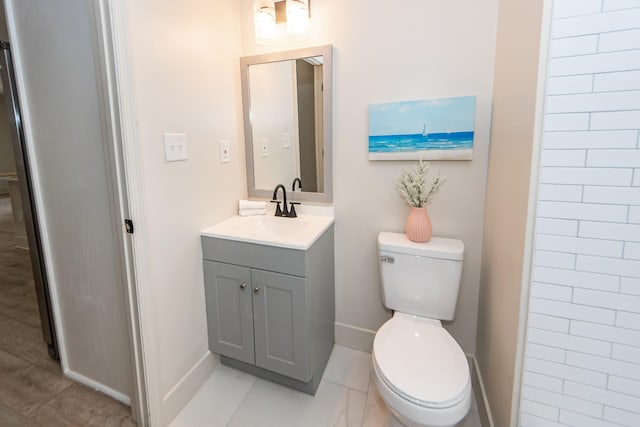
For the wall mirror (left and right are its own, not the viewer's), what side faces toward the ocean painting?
left

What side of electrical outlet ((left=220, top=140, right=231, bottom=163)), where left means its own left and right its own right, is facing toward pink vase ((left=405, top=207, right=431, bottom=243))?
front

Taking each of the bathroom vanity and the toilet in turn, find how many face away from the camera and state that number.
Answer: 0

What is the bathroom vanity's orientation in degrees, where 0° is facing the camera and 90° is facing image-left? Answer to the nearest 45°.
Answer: approximately 45°

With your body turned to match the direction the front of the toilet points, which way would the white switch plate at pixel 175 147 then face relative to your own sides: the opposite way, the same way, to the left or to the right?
to the left

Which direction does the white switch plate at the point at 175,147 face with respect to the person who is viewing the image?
facing the viewer and to the right of the viewer

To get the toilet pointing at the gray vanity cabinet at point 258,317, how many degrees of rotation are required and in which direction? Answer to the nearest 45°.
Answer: approximately 90° to its right

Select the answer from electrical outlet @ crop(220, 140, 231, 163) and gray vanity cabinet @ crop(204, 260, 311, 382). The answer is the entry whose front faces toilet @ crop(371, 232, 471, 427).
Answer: the electrical outlet

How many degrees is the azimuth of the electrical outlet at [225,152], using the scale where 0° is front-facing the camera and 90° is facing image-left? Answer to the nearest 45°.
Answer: approximately 315°

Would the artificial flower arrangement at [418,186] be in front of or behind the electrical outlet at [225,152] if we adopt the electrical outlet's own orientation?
in front

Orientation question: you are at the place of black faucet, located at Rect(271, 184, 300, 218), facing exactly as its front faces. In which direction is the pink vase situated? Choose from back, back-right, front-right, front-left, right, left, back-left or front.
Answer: left

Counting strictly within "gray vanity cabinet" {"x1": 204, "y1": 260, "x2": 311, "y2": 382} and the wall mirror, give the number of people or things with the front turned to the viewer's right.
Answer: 0
